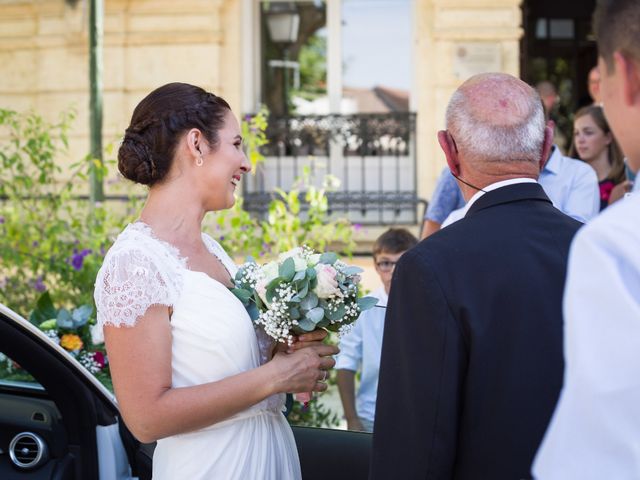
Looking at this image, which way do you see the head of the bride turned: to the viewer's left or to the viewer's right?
to the viewer's right

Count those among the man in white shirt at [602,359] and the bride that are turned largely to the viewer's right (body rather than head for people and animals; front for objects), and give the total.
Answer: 1

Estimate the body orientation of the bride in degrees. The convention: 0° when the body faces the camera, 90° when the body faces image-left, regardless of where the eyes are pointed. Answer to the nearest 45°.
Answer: approximately 270°

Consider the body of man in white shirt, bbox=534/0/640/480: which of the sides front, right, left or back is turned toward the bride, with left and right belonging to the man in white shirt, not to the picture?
front

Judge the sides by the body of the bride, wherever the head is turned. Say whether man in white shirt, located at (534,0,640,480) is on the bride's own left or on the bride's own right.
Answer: on the bride's own right

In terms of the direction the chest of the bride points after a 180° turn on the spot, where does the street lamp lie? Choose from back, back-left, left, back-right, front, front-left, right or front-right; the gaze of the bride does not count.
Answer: right

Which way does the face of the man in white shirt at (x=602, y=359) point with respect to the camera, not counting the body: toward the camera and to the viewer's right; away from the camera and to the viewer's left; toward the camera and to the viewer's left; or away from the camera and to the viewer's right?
away from the camera and to the viewer's left

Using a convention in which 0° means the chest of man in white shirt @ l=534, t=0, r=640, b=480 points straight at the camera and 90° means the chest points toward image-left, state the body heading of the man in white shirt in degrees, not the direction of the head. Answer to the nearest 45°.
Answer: approximately 135°
